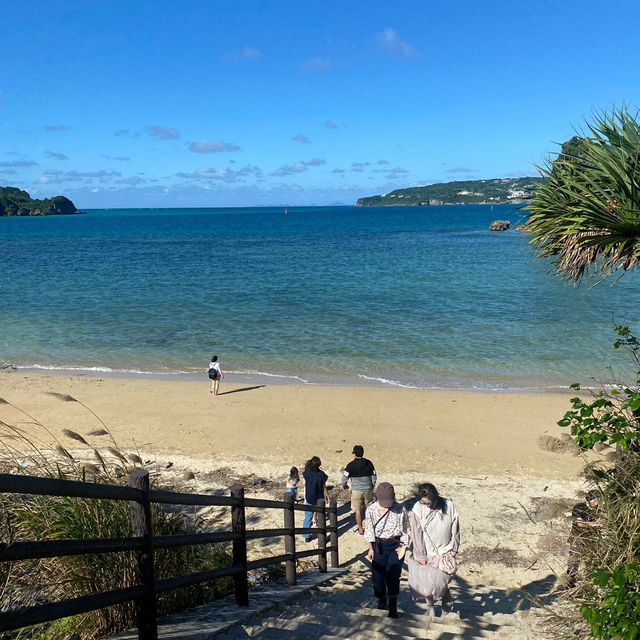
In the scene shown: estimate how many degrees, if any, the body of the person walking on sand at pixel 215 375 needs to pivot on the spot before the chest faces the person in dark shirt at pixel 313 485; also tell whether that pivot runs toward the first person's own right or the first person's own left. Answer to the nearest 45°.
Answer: approximately 180°

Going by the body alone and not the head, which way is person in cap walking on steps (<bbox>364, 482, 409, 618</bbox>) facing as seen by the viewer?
toward the camera

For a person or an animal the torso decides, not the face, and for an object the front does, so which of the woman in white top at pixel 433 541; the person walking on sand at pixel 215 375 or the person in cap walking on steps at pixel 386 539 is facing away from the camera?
the person walking on sand at pixel 215 375

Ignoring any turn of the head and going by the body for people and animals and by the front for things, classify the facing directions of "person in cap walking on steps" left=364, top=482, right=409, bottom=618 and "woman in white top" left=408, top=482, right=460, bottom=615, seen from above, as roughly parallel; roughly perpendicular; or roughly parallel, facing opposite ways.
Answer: roughly parallel

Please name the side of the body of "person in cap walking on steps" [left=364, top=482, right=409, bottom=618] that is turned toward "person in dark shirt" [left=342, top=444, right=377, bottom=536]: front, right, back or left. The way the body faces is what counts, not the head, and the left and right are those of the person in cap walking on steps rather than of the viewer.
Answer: back

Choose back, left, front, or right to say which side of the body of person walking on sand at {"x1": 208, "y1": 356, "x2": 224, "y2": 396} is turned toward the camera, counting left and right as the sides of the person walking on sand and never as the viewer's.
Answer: back
